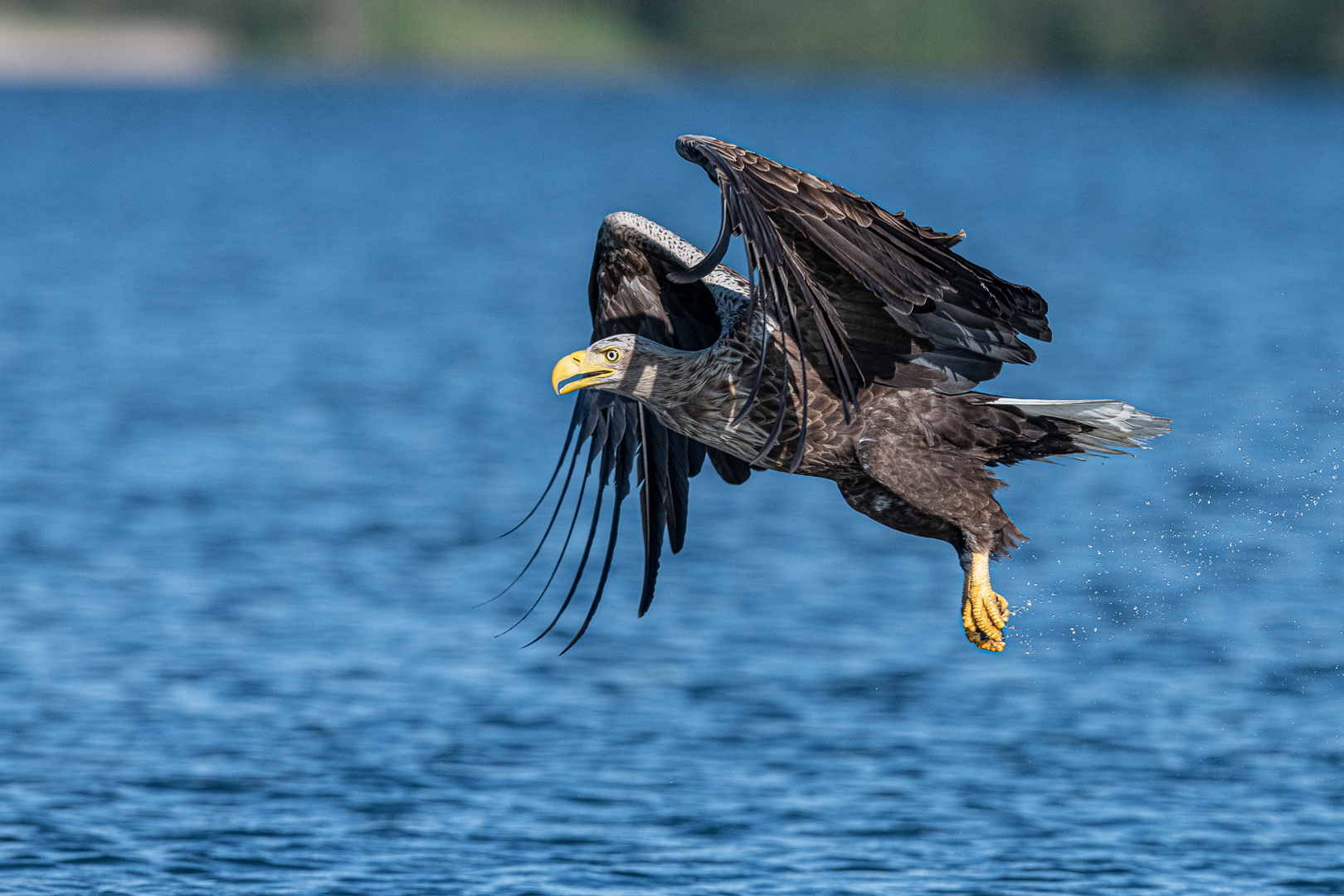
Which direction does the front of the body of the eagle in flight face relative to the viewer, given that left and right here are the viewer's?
facing to the left of the viewer
